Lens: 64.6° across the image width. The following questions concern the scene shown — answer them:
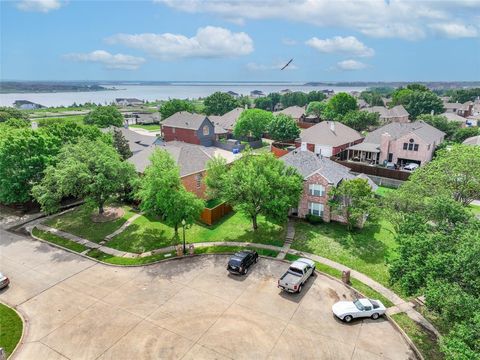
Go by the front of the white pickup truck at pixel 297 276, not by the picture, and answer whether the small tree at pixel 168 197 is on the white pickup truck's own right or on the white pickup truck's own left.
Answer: on the white pickup truck's own left

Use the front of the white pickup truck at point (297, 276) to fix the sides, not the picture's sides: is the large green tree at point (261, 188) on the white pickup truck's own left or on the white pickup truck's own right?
on the white pickup truck's own left

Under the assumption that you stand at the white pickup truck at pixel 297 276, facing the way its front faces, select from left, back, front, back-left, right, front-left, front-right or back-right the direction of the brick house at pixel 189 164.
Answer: left

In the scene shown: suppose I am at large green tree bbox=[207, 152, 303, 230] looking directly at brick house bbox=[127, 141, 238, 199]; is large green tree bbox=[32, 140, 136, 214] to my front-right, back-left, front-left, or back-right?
front-left

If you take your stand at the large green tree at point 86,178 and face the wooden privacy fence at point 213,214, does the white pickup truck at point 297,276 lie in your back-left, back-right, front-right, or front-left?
front-right

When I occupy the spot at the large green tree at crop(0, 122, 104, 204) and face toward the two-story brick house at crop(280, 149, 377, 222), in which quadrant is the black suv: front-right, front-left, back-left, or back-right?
front-right

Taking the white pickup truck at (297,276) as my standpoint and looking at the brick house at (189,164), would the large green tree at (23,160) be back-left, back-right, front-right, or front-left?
front-left

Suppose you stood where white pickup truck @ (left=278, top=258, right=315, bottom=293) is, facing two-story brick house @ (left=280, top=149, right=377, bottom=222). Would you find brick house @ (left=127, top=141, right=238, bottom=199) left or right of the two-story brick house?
left

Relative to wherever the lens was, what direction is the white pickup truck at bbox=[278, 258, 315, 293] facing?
facing away from the viewer and to the right of the viewer

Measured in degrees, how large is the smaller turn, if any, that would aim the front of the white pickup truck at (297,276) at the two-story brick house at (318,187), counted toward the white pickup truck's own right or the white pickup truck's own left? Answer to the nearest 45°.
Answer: approximately 45° to the white pickup truck's own left

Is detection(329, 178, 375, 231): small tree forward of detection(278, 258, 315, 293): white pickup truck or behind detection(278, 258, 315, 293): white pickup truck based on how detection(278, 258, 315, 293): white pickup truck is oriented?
forward
